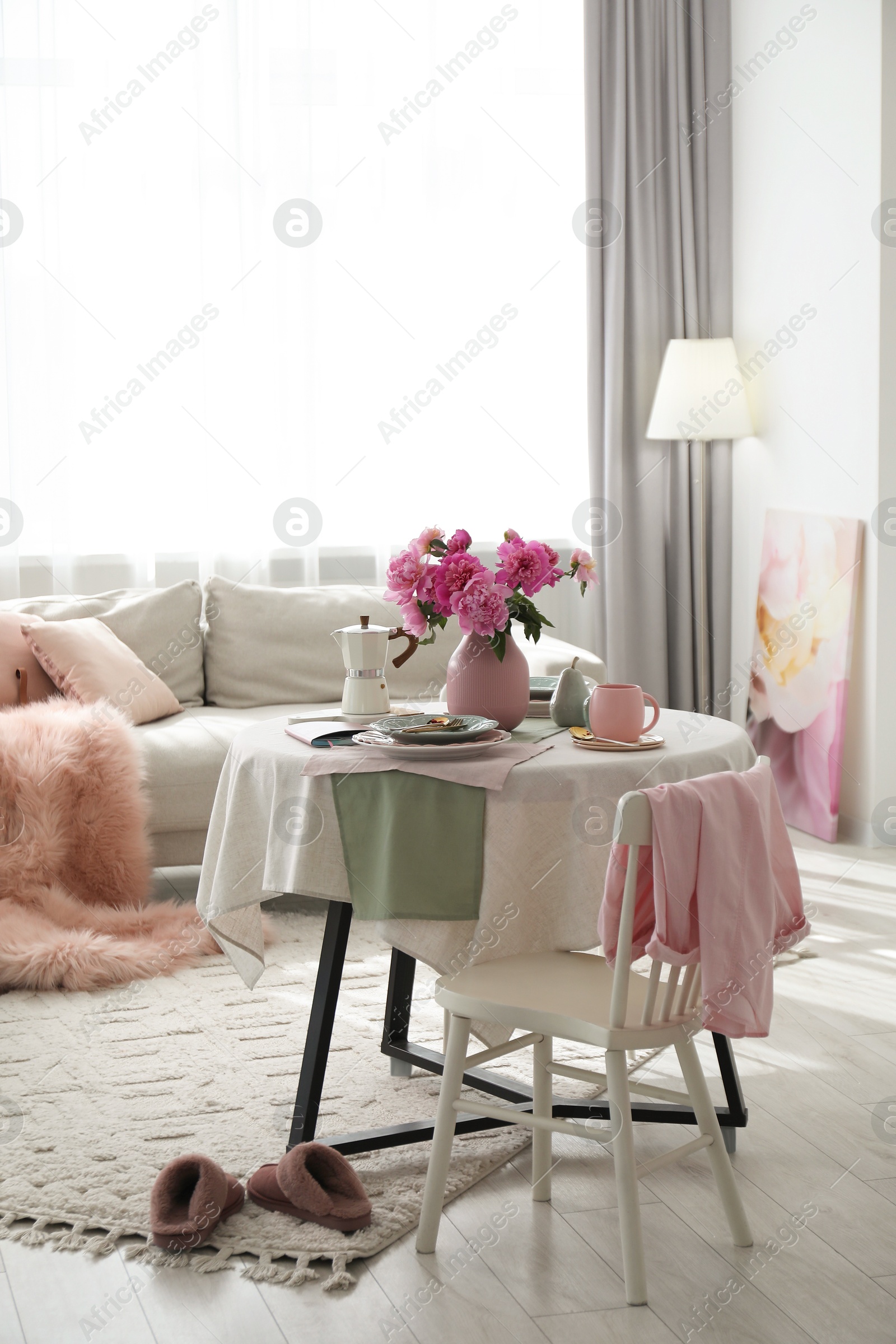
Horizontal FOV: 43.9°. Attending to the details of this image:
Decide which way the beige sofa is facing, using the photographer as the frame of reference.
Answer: facing the viewer

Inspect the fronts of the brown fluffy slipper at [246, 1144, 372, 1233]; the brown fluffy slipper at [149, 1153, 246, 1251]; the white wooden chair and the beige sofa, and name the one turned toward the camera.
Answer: the beige sofa

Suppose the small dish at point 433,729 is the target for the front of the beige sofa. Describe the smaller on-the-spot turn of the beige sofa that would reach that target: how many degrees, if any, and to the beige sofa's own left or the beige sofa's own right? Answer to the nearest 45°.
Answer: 0° — it already faces it

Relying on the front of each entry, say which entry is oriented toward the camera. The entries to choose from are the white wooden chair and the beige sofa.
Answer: the beige sofa

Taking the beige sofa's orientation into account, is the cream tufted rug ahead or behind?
ahead

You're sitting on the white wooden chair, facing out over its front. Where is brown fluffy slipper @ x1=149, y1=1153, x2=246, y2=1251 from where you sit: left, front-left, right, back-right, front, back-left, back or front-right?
front-left

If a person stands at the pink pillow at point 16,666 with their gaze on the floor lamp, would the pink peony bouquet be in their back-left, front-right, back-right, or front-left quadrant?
front-right

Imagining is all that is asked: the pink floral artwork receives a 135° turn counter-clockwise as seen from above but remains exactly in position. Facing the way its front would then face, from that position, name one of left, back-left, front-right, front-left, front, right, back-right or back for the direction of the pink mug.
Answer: right

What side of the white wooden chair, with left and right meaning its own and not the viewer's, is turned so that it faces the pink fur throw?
front

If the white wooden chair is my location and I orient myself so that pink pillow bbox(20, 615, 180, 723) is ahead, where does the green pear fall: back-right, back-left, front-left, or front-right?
front-right

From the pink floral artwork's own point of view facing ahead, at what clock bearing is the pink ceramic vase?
The pink ceramic vase is roughly at 11 o'clock from the pink floral artwork.

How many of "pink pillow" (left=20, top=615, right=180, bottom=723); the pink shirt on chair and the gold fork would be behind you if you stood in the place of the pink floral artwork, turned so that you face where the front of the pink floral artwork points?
0

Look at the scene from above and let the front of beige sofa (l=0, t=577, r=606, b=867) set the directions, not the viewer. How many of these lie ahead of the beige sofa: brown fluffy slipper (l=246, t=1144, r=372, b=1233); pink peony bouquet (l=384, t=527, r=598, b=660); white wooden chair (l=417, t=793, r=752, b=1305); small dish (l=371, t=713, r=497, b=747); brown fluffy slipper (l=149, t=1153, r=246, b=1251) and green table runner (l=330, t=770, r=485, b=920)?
6

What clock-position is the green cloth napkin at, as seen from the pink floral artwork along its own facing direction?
The green cloth napkin is roughly at 11 o'clock from the pink floral artwork.

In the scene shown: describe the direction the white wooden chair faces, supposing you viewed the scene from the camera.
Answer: facing away from the viewer and to the left of the viewer

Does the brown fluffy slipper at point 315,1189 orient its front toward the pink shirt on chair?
no
